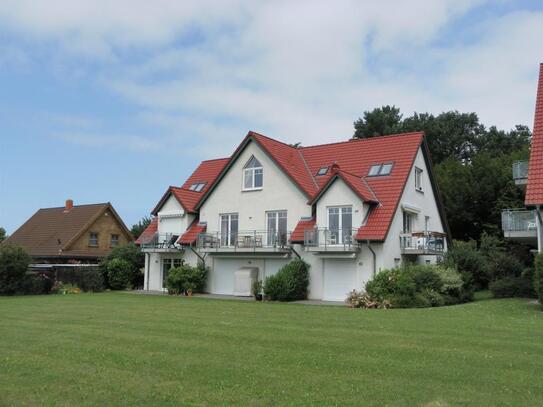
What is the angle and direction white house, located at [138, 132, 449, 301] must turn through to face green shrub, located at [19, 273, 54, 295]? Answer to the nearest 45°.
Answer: approximately 45° to its right

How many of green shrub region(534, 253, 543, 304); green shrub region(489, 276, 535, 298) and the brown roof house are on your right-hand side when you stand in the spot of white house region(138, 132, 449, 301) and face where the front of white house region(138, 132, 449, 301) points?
1

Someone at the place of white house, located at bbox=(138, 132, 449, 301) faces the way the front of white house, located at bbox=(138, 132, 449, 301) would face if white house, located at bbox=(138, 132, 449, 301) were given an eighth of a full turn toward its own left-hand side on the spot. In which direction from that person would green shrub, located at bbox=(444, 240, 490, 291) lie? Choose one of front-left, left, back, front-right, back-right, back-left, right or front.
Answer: left

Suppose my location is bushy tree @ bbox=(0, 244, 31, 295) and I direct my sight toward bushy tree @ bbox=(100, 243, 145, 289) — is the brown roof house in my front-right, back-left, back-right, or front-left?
front-left

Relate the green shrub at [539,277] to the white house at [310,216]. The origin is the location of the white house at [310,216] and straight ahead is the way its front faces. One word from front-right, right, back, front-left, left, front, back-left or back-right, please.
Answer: left

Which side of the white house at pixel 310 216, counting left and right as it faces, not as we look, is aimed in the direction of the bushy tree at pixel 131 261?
right

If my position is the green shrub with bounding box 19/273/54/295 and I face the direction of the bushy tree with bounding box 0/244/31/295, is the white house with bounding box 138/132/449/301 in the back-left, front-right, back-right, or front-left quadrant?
back-left

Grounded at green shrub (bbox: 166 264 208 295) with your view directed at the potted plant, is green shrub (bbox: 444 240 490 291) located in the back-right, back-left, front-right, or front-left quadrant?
front-left

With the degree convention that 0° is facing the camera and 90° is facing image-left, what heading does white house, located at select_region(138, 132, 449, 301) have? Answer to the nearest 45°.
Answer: approximately 45°

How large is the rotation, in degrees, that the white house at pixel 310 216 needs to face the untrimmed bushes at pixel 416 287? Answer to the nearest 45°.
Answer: approximately 90° to its left

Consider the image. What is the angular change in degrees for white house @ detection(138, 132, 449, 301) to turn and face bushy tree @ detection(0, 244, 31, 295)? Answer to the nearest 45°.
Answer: approximately 45° to its right
